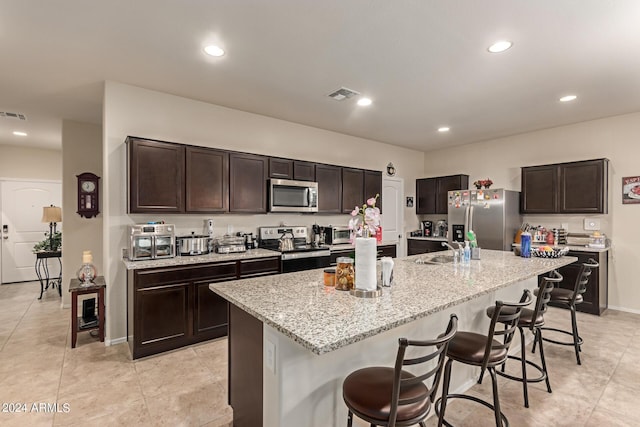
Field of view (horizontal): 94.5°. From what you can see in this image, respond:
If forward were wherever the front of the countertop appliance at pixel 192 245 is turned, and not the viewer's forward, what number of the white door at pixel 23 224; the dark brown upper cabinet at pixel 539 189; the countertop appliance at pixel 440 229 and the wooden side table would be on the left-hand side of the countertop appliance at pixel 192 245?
2

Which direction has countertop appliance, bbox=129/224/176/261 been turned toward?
toward the camera

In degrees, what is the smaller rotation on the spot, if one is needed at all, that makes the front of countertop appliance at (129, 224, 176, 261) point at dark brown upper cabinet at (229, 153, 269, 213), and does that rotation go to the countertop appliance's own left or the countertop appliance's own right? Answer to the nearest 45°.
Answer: approximately 90° to the countertop appliance's own left

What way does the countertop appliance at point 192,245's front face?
toward the camera

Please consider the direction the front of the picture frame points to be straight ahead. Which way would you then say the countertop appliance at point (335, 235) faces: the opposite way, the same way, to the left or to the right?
to the left

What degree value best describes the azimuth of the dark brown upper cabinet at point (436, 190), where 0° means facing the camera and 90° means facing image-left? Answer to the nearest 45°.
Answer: approximately 45°

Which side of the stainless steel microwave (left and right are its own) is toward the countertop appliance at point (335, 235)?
left

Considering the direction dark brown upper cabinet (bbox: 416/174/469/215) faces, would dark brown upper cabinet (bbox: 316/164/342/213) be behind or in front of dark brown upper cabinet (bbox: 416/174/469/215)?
in front

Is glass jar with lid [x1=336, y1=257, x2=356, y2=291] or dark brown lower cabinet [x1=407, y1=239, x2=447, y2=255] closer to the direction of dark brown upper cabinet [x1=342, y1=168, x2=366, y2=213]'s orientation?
the glass jar with lid

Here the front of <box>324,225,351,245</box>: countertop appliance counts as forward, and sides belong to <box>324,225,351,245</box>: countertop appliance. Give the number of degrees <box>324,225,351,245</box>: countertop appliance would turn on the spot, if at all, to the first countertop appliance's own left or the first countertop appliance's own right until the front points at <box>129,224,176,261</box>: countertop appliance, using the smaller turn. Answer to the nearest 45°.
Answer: approximately 90° to the first countertop appliance's own right

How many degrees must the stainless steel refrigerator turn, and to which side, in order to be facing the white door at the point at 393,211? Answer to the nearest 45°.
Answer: approximately 45° to its right

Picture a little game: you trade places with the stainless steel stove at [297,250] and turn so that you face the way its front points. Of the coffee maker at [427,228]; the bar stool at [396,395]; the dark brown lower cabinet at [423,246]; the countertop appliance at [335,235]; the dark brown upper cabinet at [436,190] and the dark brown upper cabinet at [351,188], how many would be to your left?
5

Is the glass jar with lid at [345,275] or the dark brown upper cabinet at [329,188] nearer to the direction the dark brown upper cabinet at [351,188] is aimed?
the glass jar with lid

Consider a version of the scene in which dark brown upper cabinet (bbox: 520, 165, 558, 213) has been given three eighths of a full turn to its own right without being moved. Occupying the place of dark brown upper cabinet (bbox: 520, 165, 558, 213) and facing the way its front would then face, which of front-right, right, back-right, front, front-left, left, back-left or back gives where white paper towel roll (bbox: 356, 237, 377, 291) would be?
back-left

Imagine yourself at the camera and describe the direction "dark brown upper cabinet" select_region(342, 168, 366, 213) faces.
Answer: facing the viewer and to the right of the viewer

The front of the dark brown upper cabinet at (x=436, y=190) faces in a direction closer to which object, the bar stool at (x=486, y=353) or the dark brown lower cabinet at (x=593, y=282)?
the bar stool

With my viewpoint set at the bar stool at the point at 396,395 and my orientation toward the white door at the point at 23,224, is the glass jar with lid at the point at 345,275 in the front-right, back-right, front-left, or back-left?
front-right

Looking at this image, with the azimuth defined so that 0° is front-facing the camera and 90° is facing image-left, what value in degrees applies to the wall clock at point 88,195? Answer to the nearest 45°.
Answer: approximately 0°
